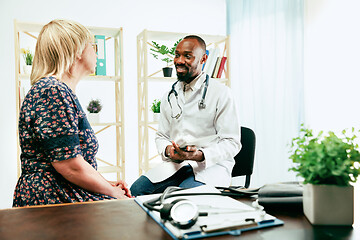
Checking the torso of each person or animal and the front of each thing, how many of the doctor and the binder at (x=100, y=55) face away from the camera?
0

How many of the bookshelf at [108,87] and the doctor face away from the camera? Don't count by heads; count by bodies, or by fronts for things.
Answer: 0

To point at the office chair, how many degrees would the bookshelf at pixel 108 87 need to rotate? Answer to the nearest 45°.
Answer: approximately 45° to its left

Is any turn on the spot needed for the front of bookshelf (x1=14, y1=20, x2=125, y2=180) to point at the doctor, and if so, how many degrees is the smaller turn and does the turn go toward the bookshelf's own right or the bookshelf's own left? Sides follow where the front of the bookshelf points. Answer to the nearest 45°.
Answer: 0° — it already faces them

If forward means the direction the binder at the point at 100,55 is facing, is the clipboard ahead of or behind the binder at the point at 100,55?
ahead

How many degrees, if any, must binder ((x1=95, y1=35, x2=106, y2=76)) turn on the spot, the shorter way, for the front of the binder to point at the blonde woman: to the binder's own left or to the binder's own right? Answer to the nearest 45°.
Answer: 0° — it already faces them

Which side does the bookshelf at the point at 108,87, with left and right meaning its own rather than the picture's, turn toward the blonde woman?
front

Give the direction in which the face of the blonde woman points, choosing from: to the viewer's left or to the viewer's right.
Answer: to the viewer's right

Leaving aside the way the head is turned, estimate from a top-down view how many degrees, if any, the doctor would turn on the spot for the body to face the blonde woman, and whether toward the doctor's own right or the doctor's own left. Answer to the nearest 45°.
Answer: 0° — they already face them

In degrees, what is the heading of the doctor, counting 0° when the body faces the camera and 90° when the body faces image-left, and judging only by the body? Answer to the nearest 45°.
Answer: approximately 45°

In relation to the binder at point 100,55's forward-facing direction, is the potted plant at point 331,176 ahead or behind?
ahead
